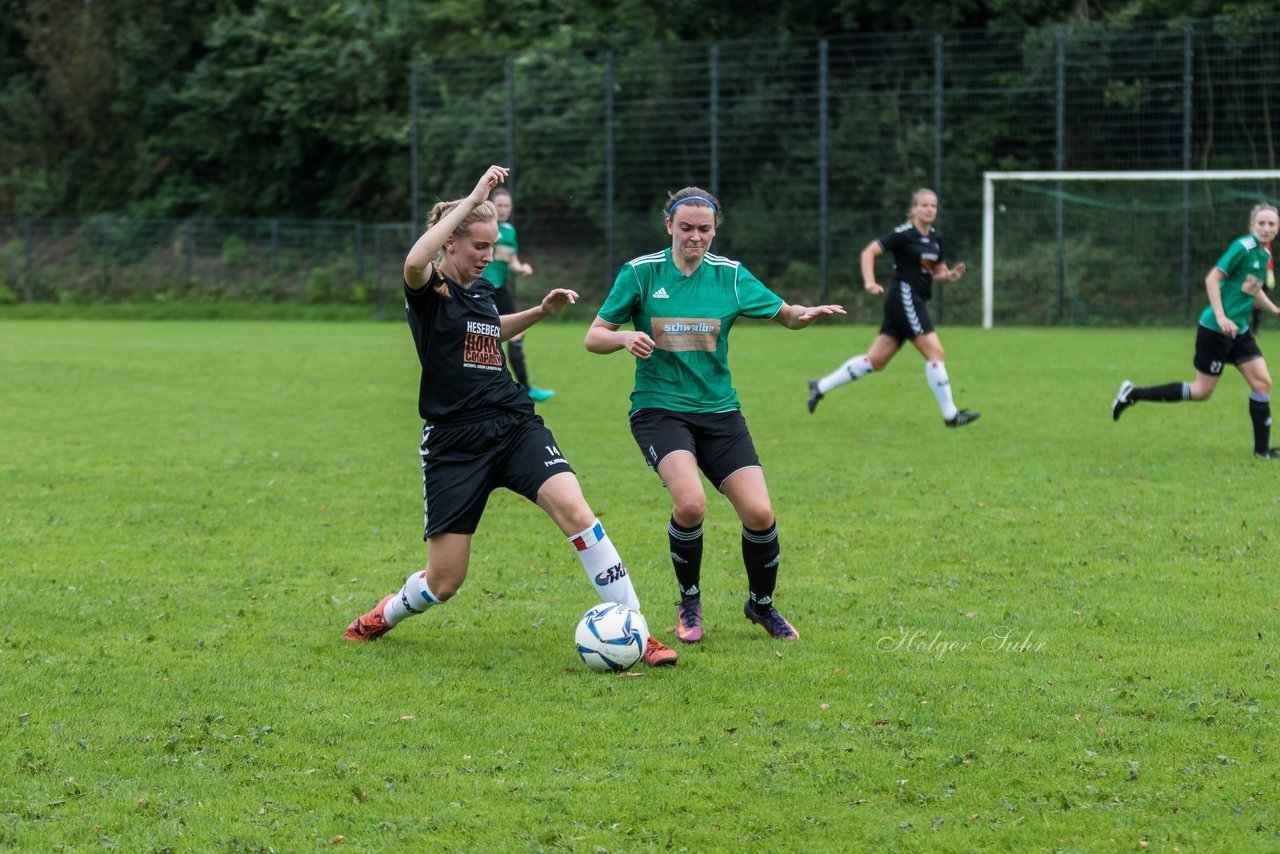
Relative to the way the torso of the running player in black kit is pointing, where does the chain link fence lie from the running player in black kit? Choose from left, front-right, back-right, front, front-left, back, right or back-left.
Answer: back-left

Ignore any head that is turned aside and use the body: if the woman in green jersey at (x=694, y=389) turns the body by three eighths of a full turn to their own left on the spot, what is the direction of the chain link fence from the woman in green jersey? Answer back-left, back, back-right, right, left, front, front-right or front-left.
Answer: front-left

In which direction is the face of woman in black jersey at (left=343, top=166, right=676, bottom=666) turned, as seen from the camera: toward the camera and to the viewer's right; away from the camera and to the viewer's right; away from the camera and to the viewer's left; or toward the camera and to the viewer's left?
toward the camera and to the viewer's right

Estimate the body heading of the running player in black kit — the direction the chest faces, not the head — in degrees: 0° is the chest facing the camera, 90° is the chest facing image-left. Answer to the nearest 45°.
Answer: approximately 315°

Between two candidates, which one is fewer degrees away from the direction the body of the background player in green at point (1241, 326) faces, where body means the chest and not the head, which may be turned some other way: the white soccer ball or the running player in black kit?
the white soccer ball
